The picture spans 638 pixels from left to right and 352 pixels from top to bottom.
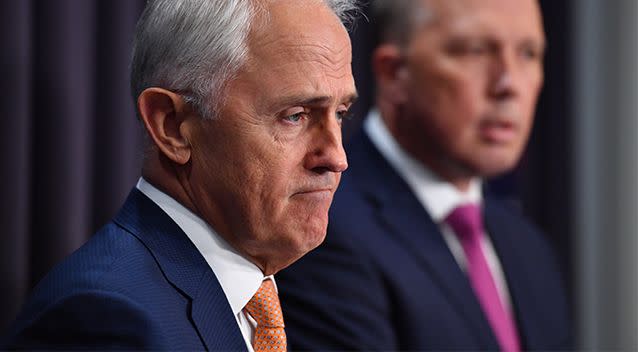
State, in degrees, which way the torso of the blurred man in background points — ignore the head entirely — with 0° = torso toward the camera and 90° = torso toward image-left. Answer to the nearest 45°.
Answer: approximately 315°

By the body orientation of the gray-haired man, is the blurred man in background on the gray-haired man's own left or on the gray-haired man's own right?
on the gray-haired man's own left

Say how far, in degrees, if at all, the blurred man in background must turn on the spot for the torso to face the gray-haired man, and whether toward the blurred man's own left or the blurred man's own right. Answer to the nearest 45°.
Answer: approximately 45° to the blurred man's own right

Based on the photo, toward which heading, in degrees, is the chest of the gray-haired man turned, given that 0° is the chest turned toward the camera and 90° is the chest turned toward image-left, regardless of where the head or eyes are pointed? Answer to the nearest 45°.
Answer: approximately 315°
